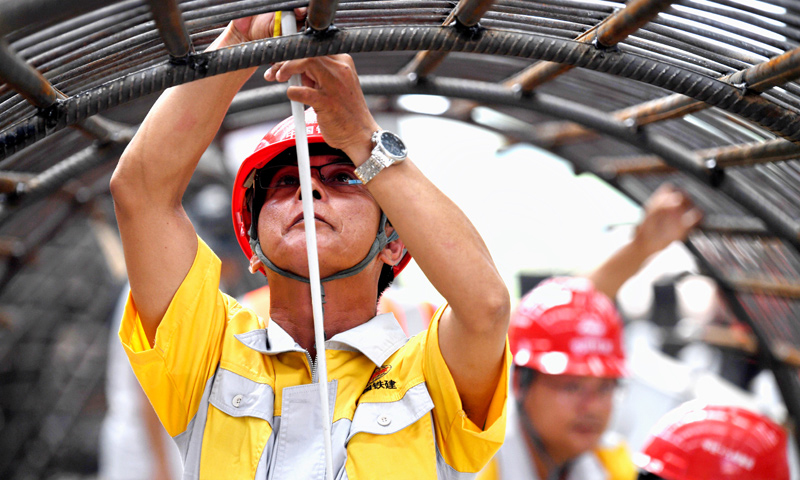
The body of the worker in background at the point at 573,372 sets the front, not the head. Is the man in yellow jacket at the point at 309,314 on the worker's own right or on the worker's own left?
on the worker's own right

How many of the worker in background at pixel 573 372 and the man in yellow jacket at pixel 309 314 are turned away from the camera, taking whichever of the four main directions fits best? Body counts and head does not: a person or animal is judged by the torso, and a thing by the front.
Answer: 0

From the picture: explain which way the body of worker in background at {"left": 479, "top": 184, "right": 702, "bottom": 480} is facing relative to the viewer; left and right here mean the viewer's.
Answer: facing the viewer and to the right of the viewer

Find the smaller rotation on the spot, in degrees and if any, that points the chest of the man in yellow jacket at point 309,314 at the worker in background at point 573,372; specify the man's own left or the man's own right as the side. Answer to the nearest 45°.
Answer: approximately 135° to the man's own left

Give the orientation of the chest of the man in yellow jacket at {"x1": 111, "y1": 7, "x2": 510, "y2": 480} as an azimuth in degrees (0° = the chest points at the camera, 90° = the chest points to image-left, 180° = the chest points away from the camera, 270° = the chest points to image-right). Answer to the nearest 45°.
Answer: approximately 0°
